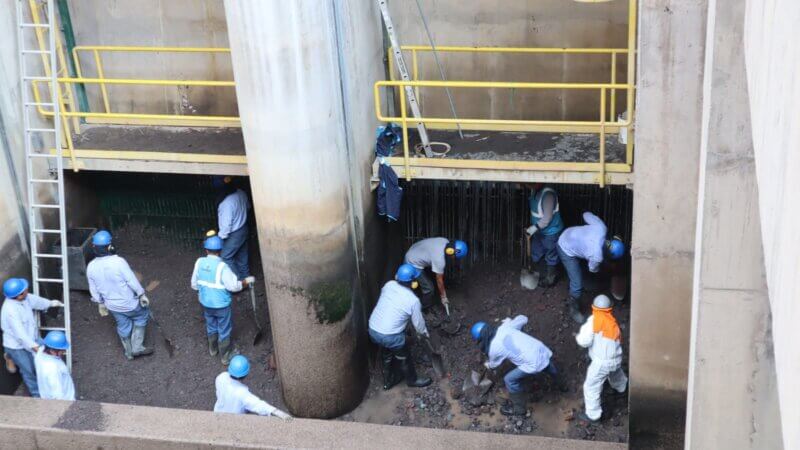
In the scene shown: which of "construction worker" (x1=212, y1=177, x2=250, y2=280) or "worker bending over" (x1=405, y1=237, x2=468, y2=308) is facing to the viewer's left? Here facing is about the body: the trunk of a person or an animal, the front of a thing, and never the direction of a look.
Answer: the construction worker

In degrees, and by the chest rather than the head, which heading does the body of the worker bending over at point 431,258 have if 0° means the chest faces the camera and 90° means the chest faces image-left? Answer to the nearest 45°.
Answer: approximately 270°

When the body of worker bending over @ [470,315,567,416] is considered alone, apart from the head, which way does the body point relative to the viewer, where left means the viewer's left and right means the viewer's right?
facing to the left of the viewer

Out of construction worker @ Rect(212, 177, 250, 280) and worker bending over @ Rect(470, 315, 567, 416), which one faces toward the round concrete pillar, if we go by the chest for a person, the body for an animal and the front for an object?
the worker bending over

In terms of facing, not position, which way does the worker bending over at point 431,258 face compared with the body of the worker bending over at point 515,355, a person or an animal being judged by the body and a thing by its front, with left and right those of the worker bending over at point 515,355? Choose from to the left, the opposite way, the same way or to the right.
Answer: the opposite way

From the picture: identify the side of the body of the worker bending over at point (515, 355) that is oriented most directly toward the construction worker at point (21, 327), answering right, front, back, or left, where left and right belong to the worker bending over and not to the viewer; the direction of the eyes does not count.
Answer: front

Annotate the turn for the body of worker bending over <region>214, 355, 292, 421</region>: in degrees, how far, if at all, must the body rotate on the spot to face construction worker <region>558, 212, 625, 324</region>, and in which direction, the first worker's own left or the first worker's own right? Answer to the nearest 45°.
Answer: approximately 45° to the first worker's own right

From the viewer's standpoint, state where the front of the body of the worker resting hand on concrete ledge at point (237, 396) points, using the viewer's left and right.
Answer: facing away from the viewer and to the right of the viewer

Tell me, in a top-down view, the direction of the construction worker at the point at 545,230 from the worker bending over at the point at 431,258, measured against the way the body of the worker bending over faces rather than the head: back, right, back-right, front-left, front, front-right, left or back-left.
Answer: front

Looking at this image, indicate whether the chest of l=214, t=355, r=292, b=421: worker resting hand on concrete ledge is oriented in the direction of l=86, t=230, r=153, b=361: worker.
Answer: no

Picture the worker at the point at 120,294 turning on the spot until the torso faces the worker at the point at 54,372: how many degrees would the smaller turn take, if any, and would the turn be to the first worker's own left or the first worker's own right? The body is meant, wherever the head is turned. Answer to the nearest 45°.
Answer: approximately 180°

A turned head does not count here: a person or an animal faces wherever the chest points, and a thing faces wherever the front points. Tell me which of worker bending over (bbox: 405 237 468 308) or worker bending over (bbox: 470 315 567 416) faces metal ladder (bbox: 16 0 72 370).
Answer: worker bending over (bbox: 470 315 567 416)

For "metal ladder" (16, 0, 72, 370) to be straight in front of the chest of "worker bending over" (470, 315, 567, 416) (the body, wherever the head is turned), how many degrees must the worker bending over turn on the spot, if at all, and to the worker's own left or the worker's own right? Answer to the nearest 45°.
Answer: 0° — they already face it

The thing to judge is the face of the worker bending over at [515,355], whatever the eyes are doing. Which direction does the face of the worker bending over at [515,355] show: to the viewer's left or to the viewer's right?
to the viewer's left

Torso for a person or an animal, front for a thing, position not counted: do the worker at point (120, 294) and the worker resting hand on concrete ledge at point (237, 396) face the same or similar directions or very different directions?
same or similar directions

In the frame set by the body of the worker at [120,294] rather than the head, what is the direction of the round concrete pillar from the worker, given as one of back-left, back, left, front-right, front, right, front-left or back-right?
right

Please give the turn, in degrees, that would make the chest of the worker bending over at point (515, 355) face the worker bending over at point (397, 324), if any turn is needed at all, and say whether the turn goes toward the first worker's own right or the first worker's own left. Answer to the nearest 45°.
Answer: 0° — they already face them
